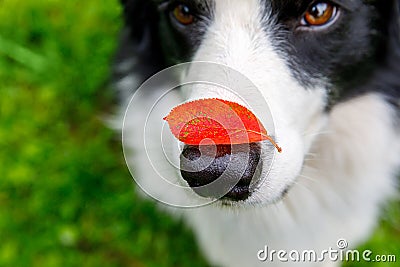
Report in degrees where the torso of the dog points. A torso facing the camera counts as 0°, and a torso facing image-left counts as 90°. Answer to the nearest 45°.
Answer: approximately 45°
